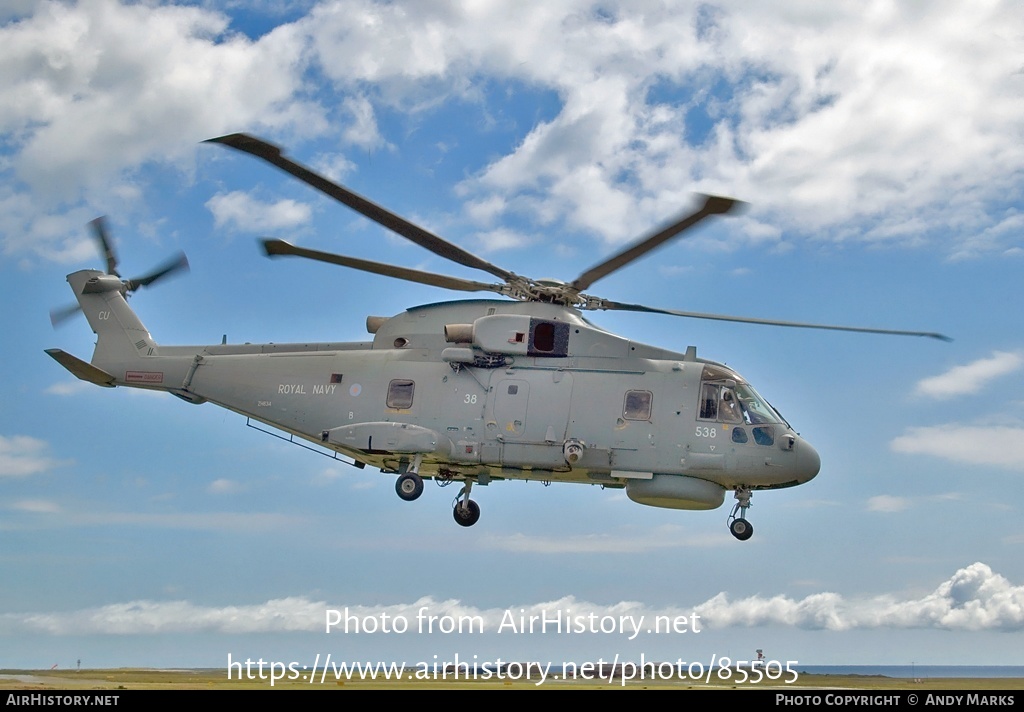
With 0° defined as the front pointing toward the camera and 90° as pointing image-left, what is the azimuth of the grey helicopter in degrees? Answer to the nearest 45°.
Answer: approximately 270°
